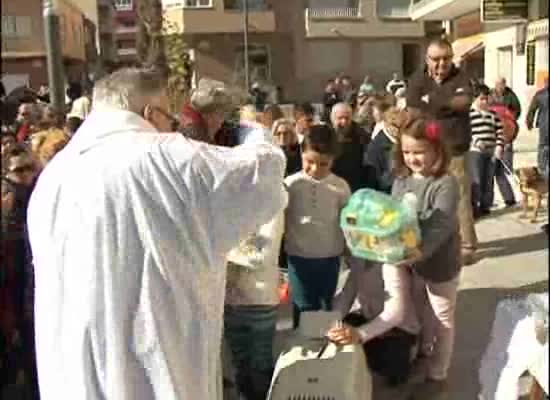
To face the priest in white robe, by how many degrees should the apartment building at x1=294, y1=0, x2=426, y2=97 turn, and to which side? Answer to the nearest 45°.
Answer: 0° — it already faces them

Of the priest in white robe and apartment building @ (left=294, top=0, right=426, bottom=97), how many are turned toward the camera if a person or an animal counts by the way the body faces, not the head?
1

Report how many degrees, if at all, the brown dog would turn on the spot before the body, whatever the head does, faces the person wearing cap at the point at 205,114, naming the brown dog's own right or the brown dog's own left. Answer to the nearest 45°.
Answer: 0° — it already faces them

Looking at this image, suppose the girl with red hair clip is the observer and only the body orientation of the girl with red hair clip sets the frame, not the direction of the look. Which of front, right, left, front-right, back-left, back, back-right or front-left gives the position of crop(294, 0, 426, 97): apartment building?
back-right

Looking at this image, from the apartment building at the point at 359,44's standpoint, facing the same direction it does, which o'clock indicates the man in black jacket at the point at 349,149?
The man in black jacket is roughly at 12 o'clock from the apartment building.

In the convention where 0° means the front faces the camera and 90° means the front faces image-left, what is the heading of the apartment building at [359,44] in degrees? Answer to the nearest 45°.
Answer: approximately 0°

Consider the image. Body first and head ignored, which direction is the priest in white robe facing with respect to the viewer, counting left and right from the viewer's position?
facing away from the viewer and to the right of the viewer

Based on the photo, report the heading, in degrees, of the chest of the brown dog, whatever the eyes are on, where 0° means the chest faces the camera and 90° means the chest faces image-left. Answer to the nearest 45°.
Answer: approximately 45°

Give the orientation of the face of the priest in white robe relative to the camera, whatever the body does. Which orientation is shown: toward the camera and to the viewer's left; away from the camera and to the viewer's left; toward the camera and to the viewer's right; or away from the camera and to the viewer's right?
away from the camera and to the viewer's right
